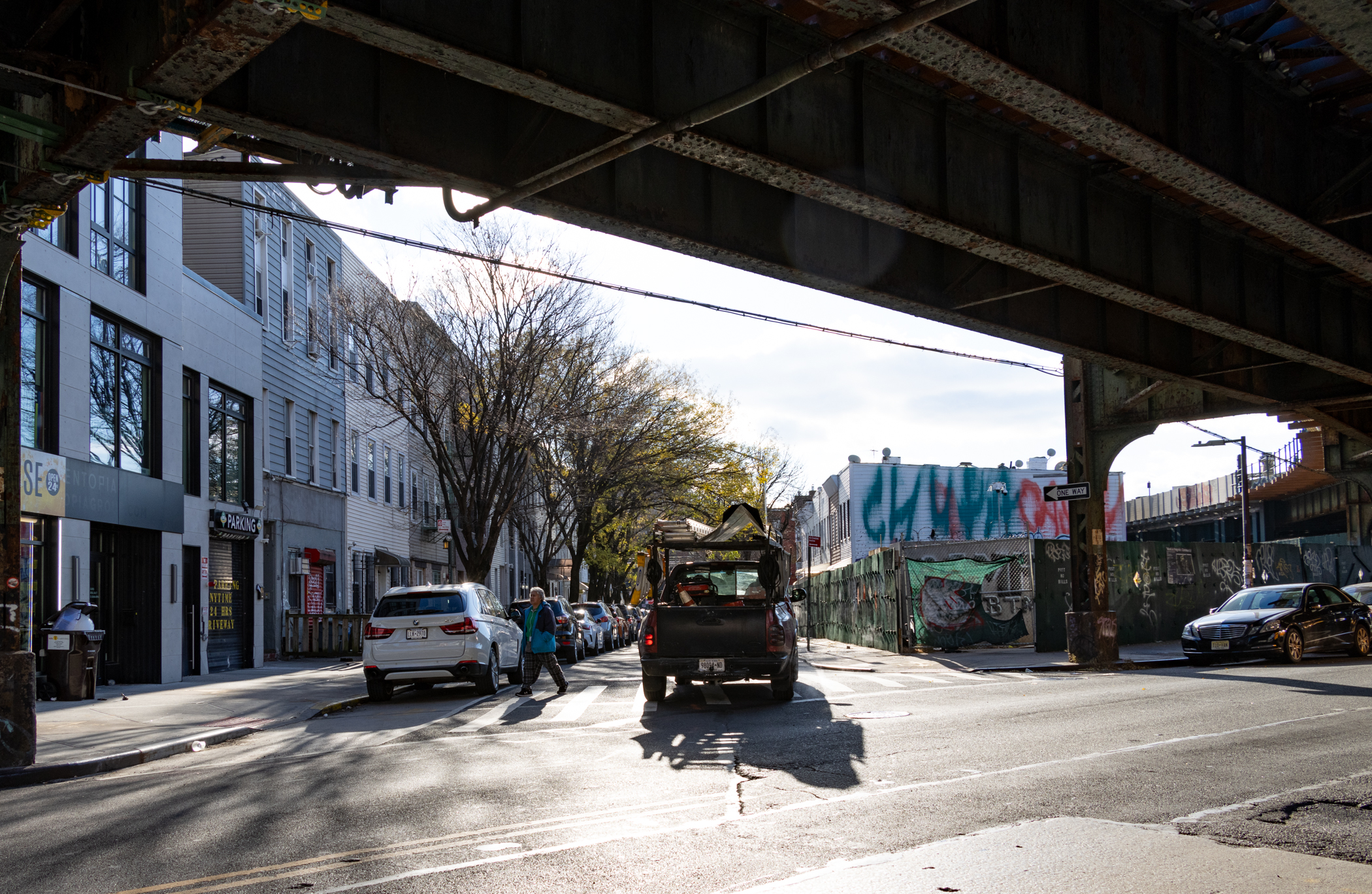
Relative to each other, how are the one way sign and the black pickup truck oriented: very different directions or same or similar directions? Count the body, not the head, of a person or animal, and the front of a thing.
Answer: very different directions

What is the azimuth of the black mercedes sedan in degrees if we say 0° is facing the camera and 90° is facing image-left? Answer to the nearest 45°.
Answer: approximately 45°

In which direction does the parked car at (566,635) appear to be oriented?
away from the camera

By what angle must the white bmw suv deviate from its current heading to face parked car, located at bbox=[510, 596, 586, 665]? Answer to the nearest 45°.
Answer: approximately 45° to its left

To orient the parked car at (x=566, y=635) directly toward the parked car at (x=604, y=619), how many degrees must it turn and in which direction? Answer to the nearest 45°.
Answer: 0° — it already faces it

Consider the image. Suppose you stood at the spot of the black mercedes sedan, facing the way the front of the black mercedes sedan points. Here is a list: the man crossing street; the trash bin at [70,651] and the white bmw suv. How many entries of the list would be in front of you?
3

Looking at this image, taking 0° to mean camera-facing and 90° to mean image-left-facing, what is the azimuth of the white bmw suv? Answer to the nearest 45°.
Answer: approximately 225°

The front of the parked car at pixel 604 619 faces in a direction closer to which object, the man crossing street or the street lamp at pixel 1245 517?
the street lamp

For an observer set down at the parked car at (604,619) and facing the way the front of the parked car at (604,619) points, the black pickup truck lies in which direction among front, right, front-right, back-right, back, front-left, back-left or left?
back

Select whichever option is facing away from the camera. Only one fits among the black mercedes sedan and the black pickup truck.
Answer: the black pickup truck

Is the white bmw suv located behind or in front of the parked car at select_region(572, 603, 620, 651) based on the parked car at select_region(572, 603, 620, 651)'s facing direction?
behind

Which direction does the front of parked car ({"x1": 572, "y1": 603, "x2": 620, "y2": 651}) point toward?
away from the camera

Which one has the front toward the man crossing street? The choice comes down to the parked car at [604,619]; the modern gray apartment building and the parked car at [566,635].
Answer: the modern gray apartment building

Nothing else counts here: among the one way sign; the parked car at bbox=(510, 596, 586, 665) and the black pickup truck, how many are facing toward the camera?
1
